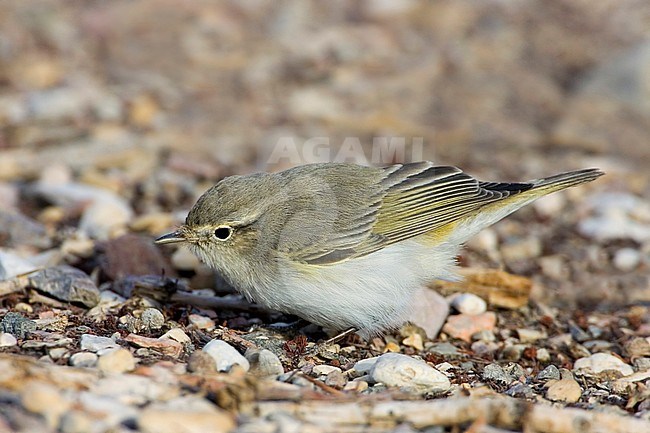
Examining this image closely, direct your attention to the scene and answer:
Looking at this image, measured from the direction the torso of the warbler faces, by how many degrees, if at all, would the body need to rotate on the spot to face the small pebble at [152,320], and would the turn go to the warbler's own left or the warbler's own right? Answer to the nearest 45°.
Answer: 0° — it already faces it

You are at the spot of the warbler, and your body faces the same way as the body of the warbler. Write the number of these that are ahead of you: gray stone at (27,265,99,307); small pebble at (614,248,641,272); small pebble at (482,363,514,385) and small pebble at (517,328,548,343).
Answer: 1

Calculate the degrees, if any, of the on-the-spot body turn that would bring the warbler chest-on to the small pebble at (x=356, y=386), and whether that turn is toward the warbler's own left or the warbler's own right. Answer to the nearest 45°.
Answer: approximately 90° to the warbler's own left

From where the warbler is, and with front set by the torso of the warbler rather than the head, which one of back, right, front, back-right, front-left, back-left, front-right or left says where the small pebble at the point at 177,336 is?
front-left

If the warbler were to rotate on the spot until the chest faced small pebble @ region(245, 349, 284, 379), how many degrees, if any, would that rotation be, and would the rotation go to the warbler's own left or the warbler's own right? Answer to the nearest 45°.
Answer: approximately 90° to the warbler's own left

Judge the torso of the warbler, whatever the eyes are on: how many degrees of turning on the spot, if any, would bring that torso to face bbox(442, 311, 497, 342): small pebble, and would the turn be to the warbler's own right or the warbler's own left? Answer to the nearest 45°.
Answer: approximately 135° to the warbler's own right

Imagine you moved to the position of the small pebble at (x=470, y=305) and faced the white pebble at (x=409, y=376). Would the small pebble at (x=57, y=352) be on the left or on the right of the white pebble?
right

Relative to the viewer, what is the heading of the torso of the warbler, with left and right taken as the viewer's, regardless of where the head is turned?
facing to the left of the viewer

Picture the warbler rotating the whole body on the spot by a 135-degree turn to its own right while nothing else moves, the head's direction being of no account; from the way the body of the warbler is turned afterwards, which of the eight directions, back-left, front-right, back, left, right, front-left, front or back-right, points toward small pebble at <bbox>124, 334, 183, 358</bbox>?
back
